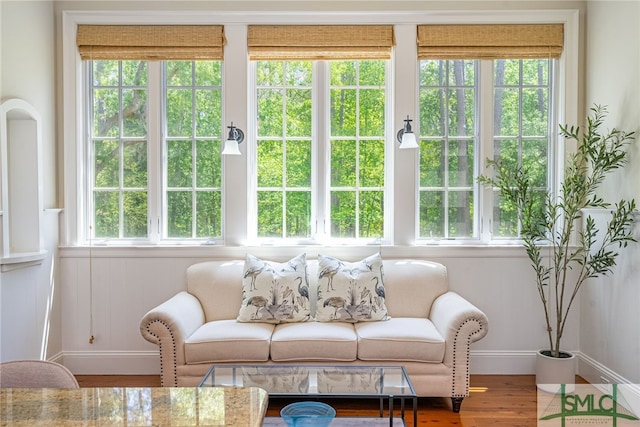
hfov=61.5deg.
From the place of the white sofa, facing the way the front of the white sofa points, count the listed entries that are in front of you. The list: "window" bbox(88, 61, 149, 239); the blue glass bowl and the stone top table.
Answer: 2

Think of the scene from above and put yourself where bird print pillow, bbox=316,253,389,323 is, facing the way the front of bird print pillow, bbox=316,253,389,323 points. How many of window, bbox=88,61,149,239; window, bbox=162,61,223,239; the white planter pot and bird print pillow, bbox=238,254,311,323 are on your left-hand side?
1

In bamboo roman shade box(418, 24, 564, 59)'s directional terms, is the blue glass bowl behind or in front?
in front

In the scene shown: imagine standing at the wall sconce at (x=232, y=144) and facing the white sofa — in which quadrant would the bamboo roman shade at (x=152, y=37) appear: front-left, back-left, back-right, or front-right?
back-right

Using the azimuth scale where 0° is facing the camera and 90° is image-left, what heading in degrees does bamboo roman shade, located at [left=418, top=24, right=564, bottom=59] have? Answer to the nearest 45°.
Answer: approximately 0°

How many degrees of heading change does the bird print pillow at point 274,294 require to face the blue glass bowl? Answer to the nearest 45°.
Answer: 0° — it already faces it

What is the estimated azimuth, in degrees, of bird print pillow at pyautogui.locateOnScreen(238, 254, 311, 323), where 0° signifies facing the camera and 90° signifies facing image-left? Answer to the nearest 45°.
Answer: approximately 0°

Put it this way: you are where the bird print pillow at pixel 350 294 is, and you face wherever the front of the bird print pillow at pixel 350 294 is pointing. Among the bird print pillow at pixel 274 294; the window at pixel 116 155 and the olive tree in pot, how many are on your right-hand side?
2

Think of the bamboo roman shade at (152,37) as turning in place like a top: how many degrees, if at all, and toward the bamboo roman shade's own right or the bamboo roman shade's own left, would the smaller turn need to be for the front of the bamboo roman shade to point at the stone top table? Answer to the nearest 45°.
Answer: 0° — it already faces it
